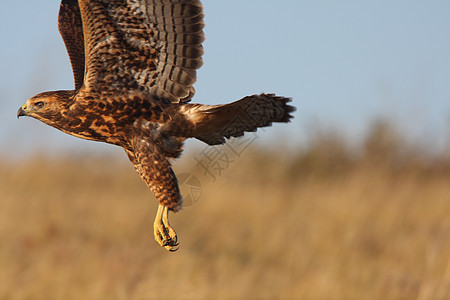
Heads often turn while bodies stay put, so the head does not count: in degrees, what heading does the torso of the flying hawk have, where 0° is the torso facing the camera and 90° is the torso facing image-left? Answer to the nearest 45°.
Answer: approximately 90°
